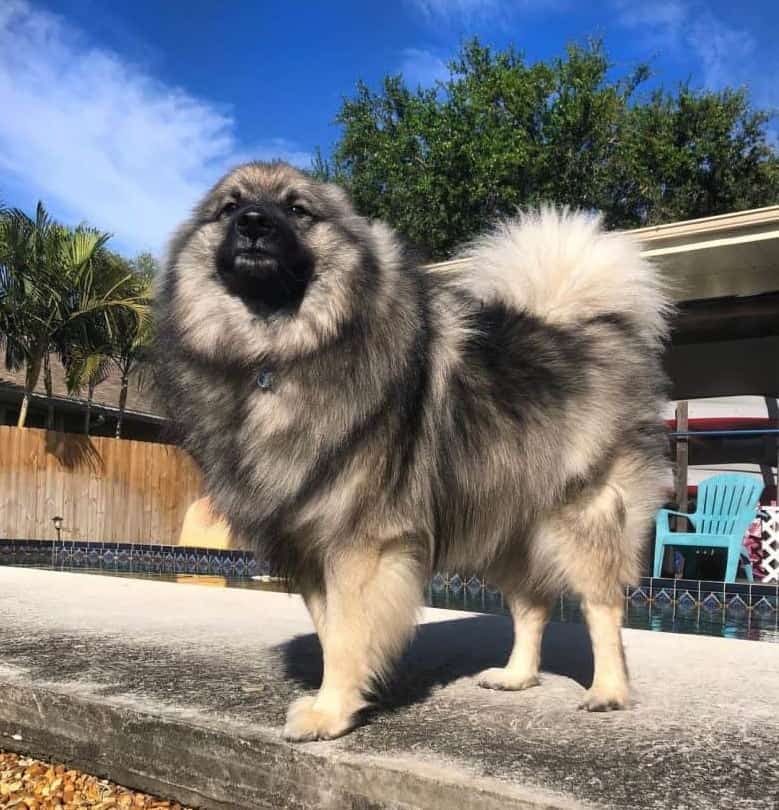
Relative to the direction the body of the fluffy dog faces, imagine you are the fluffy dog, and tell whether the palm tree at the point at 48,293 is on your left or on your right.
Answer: on your right

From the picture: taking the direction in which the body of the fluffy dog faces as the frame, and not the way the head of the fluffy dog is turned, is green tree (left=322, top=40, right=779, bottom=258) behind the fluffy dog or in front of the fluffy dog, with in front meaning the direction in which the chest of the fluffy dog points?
behind

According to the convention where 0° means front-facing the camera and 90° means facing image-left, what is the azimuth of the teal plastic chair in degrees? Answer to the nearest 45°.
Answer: approximately 45°

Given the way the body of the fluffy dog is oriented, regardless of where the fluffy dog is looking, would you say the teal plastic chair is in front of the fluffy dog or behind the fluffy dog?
behind

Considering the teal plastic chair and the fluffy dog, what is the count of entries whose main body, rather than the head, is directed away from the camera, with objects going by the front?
0

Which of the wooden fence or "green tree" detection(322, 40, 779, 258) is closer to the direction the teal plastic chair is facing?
the wooden fence

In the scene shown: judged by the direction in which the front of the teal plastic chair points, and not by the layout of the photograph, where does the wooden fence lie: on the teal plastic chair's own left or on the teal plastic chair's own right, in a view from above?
on the teal plastic chair's own right

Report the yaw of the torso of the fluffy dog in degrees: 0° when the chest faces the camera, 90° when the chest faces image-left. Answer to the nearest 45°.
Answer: approximately 45°

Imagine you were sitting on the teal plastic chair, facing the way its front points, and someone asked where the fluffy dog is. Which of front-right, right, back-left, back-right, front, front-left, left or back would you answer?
front-left
